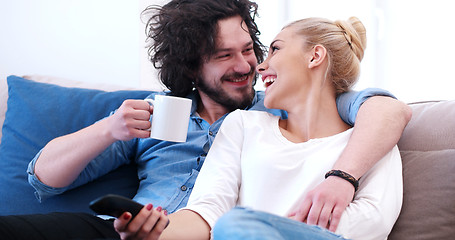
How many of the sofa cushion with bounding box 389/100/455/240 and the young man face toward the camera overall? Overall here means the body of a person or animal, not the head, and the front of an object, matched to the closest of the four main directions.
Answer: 2

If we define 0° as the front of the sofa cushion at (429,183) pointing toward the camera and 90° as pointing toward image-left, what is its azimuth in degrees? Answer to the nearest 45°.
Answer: approximately 0°

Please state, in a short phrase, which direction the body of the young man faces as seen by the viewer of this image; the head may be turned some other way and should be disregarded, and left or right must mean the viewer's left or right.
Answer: facing the viewer

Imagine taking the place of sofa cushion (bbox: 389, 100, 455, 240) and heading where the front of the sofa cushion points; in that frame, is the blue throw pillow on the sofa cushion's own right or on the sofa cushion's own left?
on the sofa cushion's own right

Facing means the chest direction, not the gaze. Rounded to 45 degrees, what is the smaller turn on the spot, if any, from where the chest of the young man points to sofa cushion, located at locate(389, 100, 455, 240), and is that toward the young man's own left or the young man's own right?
approximately 45° to the young man's own left

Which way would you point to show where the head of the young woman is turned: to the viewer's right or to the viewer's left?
to the viewer's left

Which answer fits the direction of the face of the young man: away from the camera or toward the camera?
toward the camera
